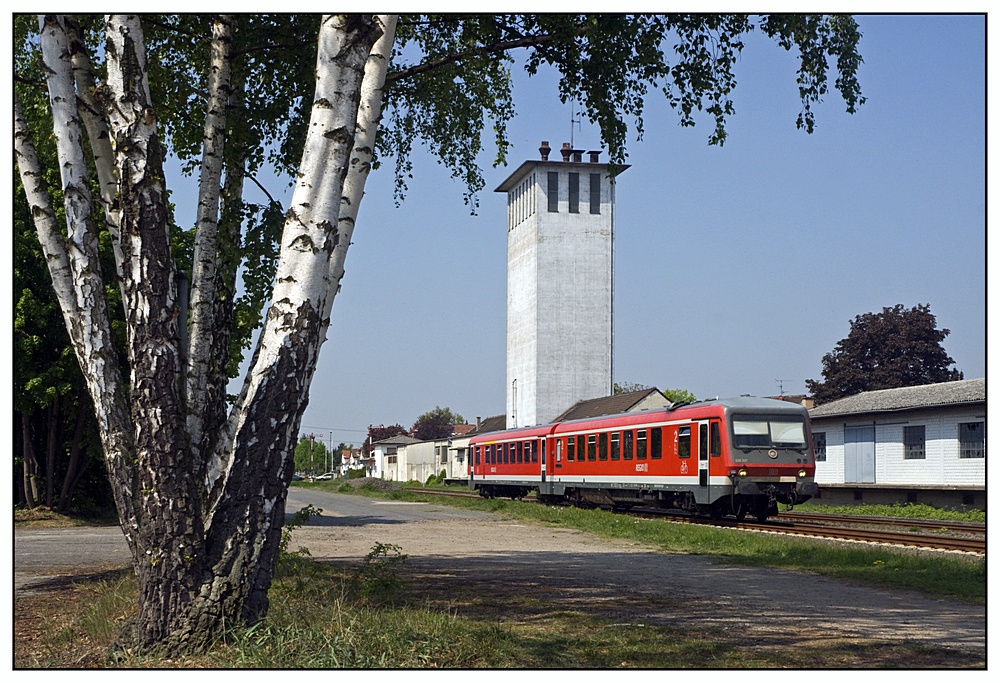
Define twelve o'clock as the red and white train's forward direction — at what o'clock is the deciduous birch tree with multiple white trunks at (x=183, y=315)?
The deciduous birch tree with multiple white trunks is roughly at 2 o'clock from the red and white train.

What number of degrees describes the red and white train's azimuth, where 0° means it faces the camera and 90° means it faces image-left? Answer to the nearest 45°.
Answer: approximately 315°

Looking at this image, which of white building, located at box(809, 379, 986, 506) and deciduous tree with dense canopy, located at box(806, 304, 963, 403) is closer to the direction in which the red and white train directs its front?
the white building

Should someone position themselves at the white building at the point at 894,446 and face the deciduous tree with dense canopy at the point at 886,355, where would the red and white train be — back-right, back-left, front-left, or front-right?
back-left

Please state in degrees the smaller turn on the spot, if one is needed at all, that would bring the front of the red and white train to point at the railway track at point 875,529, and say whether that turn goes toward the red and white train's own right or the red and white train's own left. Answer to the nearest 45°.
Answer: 0° — it already faces it

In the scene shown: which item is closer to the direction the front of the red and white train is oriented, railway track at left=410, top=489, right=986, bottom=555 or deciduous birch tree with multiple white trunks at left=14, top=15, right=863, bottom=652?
the railway track

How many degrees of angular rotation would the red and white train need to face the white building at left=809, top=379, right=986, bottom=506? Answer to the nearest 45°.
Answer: approximately 45° to its left
